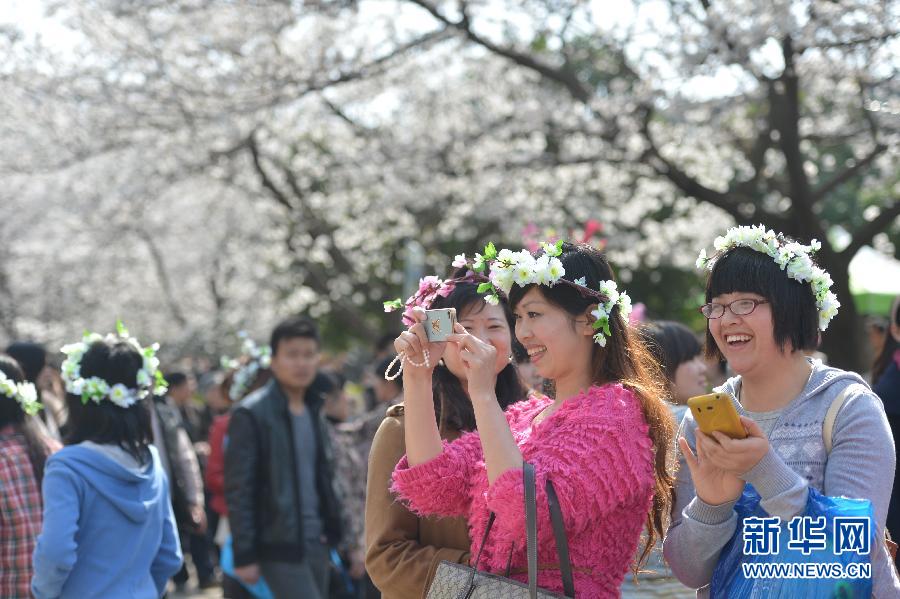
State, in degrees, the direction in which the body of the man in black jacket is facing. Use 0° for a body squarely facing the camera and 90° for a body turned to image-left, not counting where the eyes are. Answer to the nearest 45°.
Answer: approximately 315°

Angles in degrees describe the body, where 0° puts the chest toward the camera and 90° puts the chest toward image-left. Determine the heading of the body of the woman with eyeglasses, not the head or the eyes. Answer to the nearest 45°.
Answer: approximately 45°

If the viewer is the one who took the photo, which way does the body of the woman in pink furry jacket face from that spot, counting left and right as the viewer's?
facing to the left of the viewer
